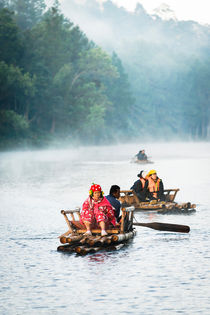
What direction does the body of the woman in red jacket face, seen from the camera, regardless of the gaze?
toward the camera

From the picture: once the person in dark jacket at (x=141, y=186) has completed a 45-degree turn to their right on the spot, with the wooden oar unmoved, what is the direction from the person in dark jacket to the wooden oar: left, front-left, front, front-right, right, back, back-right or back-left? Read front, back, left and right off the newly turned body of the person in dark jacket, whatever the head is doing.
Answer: front

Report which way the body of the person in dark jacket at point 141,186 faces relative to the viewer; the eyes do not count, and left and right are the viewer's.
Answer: facing the viewer and to the right of the viewer

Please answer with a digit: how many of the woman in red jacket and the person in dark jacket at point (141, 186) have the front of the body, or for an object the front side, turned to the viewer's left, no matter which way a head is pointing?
0

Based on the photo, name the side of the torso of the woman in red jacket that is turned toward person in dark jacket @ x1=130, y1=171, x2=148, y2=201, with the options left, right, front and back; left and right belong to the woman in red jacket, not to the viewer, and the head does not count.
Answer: back

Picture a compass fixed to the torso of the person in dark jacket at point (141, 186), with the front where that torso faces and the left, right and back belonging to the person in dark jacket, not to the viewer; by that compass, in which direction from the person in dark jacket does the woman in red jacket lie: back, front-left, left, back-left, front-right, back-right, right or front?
front-right

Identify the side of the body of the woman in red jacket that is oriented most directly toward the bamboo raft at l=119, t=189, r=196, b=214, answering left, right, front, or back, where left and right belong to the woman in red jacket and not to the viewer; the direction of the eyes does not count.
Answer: back
